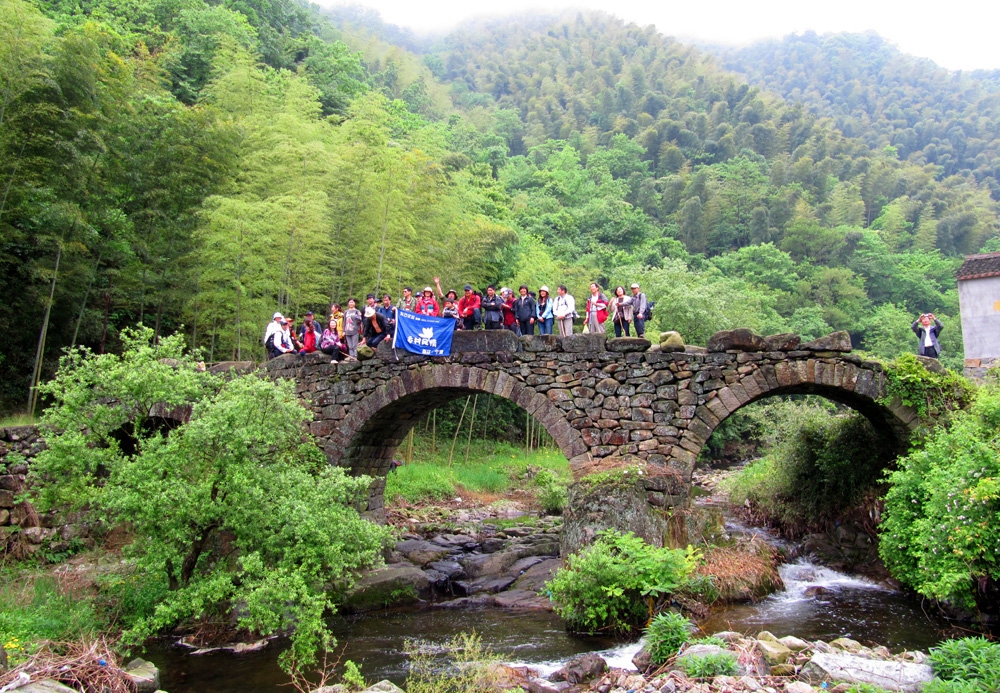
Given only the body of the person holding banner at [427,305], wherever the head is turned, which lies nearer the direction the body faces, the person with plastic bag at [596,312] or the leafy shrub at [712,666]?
the leafy shrub

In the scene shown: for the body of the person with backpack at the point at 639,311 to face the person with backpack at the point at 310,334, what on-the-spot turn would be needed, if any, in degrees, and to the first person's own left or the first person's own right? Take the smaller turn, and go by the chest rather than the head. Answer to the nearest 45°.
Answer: approximately 45° to the first person's own right

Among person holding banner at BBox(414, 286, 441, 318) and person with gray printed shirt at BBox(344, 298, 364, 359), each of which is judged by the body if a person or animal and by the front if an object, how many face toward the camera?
2

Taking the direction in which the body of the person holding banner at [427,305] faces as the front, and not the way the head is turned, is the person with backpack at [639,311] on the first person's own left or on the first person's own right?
on the first person's own left

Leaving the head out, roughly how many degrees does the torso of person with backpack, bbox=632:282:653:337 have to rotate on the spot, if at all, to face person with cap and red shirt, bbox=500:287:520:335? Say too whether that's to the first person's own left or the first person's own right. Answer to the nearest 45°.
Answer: approximately 45° to the first person's own right

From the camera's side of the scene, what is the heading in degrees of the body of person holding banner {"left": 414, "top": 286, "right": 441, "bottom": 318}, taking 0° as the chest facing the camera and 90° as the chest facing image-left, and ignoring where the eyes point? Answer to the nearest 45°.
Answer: approximately 0°

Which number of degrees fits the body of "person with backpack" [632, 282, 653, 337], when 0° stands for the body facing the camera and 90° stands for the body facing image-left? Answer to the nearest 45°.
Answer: approximately 45°
